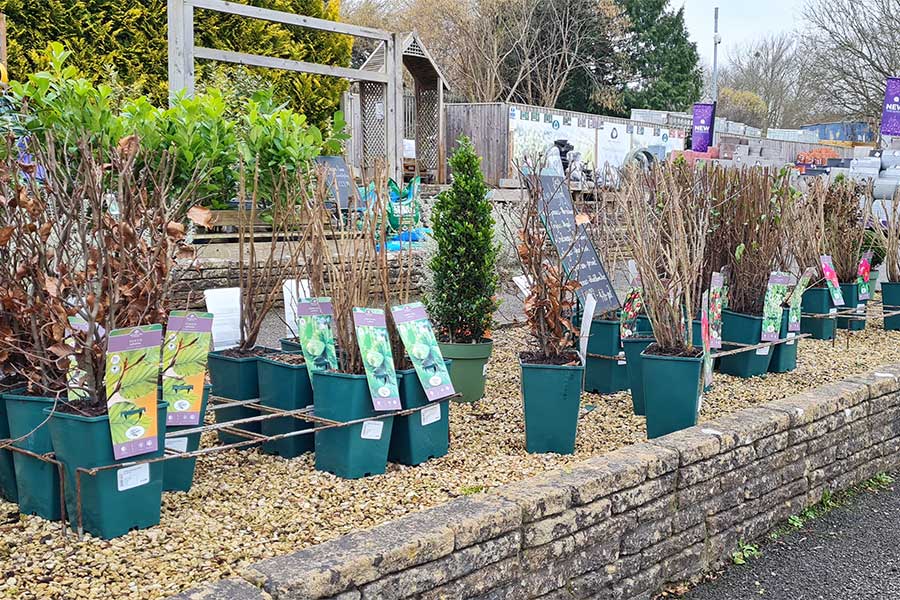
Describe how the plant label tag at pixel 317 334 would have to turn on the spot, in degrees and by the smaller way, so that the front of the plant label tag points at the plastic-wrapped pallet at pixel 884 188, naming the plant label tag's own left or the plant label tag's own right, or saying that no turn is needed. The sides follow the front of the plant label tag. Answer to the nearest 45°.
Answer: approximately 135° to the plant label tag's own left

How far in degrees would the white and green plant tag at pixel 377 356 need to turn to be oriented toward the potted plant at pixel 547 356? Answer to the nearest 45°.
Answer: approximately 135° to its left

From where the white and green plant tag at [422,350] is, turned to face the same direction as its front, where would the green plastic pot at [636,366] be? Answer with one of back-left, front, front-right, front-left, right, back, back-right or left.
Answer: back-left

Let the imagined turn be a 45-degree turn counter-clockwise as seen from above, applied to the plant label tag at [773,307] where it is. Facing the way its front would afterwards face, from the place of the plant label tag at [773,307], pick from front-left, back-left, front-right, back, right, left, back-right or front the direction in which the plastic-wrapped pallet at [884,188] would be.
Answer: back-left

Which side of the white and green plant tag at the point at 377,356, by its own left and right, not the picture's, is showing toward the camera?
front

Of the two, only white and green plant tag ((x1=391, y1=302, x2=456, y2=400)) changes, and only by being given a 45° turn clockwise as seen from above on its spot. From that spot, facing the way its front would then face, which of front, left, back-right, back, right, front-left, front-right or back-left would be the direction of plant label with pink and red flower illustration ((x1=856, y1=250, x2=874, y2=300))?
back

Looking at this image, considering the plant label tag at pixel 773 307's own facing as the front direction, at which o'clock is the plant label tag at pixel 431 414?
the plant label tag at pixel 431 414 is roughly at 1 o'clock from the plant label tag at pixel 773 307.

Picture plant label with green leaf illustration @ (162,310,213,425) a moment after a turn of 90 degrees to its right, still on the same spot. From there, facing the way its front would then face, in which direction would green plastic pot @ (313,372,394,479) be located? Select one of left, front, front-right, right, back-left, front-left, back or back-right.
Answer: back

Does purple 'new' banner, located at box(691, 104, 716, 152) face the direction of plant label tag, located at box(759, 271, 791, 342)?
yes

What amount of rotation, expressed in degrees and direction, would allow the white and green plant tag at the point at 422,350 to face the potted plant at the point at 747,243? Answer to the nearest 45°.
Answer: approximately 135° to its left

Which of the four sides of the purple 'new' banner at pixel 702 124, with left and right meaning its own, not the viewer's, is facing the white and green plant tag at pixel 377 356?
front

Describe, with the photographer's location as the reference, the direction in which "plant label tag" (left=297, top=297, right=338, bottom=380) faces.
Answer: facing the viewer

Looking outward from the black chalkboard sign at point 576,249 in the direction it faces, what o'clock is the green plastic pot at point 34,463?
The green plastic pot is roughly at 1 o'clock from the black chalkboard sign.

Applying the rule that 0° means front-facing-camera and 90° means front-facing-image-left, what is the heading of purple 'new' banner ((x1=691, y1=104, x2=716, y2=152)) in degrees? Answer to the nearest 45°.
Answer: approximately 0°
